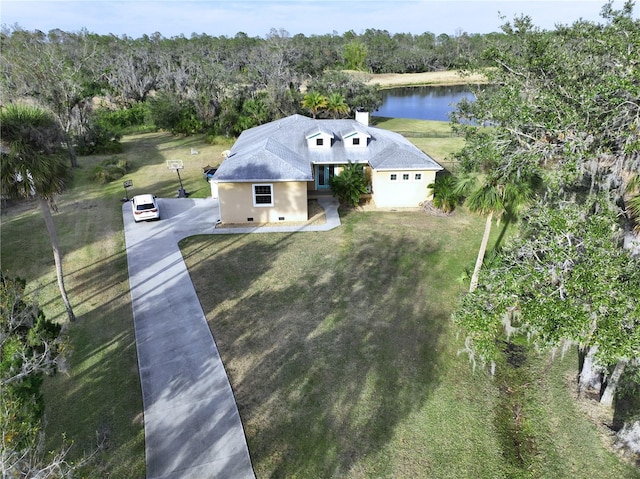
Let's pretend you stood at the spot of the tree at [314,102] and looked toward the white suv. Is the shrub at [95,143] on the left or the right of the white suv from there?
right

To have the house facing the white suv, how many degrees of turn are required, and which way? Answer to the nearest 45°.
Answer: approximately 90° to its right

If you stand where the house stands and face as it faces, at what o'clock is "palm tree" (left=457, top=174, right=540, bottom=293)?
The palm tree is roughly at 11 o'clock from the house.

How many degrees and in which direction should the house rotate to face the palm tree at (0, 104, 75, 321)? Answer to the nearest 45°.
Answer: approximately 45° to its right

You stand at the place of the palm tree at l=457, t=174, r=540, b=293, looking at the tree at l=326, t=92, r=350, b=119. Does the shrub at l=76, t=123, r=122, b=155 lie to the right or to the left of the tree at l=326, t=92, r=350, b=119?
left

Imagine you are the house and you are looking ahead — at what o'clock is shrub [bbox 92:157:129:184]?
The shrub is roughly at 4 o'clock from the house.

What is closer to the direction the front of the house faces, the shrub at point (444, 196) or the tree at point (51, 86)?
the shrub

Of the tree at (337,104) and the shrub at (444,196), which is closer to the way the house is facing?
the shrub

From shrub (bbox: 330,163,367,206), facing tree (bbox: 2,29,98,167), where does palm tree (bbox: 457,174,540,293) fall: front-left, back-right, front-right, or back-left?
back-left

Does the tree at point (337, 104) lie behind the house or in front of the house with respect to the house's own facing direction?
behind

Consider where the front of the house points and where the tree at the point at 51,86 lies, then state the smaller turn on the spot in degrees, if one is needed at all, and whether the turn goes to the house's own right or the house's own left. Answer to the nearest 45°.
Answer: approximately 135° to the house's own right

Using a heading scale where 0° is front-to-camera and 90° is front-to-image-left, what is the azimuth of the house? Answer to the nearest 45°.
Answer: approximately 0°

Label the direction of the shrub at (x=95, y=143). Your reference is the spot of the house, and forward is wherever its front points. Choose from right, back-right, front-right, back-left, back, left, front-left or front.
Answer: back-right
